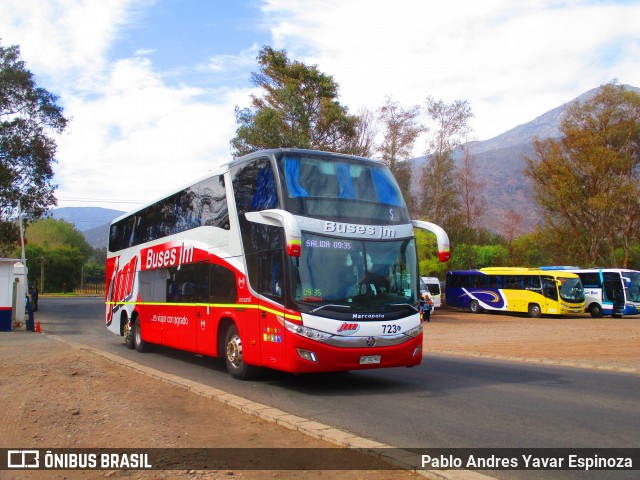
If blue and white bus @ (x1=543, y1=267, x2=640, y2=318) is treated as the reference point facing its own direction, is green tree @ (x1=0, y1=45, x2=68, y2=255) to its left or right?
on its right

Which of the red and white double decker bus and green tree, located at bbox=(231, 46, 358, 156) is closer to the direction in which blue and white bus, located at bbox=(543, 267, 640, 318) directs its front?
the red and white double decker bus

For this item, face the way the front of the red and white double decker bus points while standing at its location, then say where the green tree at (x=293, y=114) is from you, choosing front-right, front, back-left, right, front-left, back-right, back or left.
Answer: back-left

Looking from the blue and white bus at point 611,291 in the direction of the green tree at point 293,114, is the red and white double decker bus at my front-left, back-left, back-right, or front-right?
front-left

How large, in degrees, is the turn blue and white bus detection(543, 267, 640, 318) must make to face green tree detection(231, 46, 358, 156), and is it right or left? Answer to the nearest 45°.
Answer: approximately 90° to its right

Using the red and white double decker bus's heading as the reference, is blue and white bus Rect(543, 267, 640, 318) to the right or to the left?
on its left

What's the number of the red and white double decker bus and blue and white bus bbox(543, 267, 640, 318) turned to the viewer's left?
0

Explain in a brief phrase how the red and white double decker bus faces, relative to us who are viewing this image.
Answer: facing the viewer and to the right of the viewer

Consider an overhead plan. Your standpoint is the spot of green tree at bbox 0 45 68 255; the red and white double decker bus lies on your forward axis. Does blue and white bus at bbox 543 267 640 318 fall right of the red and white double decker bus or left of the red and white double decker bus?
left
